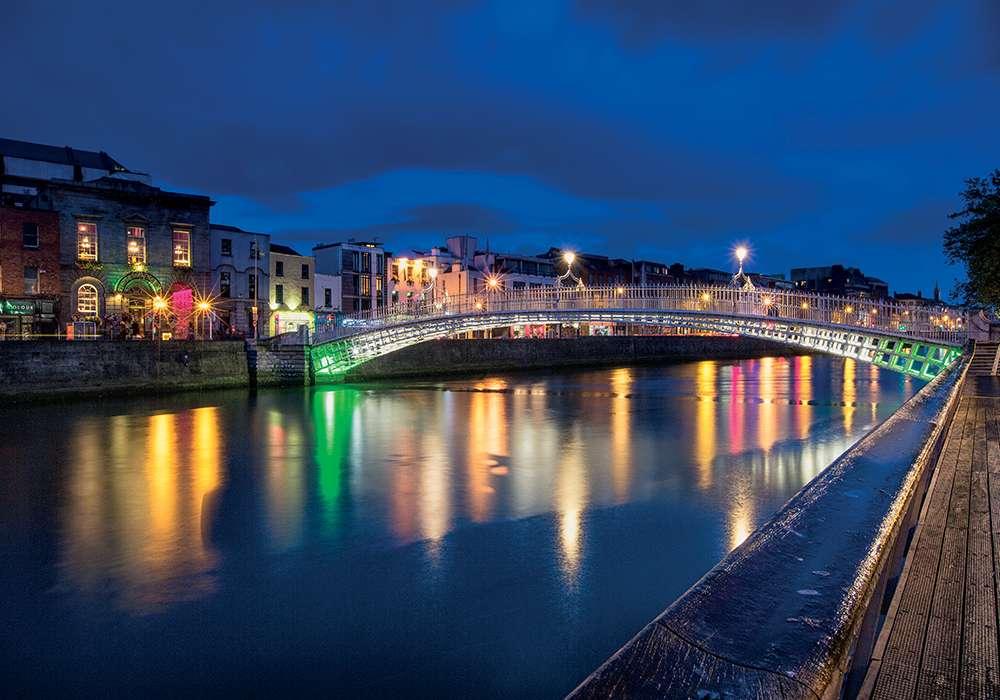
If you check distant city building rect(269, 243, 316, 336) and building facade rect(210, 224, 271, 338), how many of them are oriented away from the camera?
0

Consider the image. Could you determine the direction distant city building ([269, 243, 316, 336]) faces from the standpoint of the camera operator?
facing the viewer and to the right of the viewer

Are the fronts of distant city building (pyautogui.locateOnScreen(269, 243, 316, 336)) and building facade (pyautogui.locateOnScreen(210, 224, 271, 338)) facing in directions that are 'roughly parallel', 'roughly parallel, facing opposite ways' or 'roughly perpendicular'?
roughly parallel

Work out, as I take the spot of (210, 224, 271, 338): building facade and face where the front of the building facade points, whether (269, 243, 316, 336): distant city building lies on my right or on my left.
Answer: on my left

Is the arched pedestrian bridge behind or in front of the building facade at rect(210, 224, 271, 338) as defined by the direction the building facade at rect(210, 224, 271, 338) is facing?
in front

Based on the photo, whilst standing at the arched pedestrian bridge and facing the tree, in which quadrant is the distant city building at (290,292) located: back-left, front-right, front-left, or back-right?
back-left

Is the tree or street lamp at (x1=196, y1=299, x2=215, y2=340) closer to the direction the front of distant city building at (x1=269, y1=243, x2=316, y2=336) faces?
the tree

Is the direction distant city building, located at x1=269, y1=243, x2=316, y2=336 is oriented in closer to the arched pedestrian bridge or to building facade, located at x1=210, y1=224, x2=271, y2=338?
the arched pedestrian bridge

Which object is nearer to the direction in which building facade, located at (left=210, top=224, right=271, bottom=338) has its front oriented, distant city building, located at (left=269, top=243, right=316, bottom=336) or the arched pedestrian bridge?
the arched pedestrian bridge

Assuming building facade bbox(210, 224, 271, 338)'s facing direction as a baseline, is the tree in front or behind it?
in front

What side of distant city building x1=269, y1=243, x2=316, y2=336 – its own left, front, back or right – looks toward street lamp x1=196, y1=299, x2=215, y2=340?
right

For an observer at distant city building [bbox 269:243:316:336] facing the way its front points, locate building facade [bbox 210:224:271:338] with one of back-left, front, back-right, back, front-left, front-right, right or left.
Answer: right
